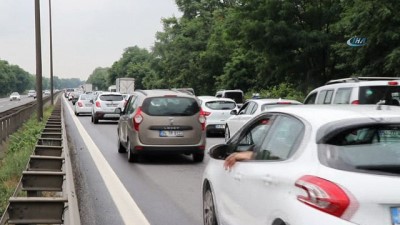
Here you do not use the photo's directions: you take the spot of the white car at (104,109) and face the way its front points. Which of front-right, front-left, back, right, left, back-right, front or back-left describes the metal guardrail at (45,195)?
back

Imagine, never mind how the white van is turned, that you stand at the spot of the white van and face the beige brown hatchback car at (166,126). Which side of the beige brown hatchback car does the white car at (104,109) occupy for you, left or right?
right

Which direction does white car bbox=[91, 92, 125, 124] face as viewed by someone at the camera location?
facing away from the viewer

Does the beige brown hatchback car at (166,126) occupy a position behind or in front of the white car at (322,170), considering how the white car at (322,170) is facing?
in front

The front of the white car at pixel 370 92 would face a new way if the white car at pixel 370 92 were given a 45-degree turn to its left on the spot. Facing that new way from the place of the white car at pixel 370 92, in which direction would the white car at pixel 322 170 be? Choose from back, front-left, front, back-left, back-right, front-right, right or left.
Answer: left

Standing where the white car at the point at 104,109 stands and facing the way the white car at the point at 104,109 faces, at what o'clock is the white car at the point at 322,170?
the white car at the point at 322,170 is roughly at 6 o'clock from the white car at the point at 104,109.

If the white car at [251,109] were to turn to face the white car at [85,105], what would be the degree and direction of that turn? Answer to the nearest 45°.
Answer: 0° — it already faces it

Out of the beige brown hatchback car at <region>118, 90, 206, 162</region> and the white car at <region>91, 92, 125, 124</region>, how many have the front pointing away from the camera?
2

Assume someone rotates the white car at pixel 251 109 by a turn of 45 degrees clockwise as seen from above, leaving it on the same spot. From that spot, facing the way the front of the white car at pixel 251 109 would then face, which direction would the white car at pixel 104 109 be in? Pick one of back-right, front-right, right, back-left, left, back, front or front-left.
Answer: front-left

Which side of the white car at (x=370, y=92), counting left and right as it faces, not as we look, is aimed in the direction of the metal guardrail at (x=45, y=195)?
left

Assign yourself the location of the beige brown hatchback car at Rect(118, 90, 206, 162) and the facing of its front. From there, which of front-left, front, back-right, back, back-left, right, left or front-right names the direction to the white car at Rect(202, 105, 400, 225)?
back

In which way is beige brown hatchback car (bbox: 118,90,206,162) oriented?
away from the camera

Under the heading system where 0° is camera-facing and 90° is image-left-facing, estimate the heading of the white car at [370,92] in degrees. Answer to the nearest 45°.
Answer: approximately 135°
